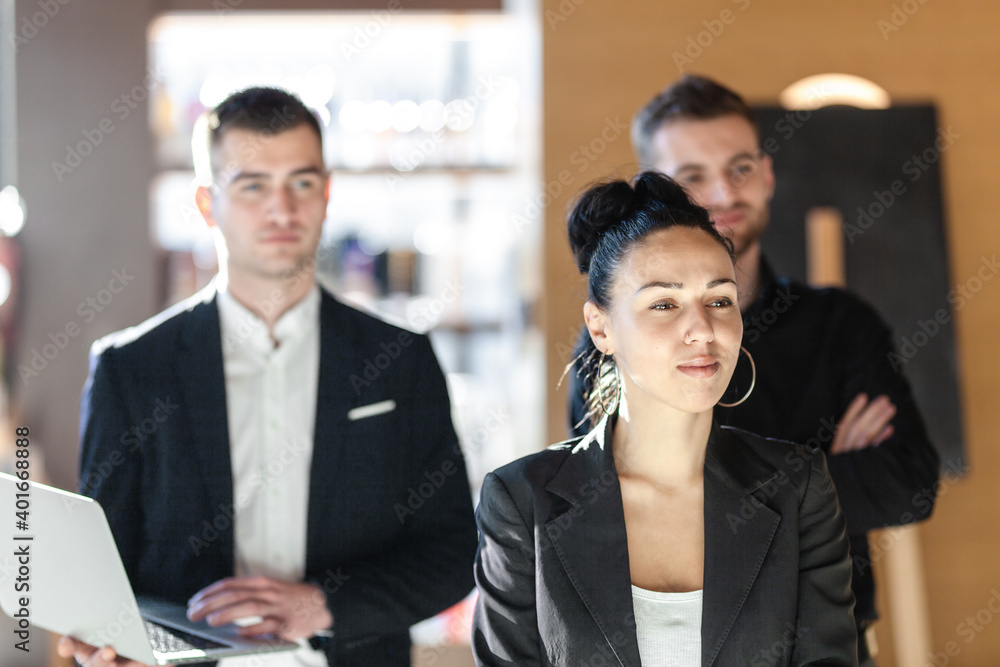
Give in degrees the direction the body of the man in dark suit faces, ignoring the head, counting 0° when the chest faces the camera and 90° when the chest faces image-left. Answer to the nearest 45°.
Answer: approximately 0°

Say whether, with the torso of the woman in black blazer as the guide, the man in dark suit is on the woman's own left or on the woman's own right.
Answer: on the woman's own right

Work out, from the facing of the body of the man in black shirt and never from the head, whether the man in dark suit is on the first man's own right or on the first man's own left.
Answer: on the first man's own right

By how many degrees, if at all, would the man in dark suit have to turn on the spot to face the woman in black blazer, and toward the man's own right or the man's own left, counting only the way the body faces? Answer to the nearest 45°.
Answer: approximately 45° to the man's own left

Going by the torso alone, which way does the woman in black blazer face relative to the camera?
toward the camera

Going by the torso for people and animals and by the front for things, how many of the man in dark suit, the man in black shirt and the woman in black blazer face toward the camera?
3

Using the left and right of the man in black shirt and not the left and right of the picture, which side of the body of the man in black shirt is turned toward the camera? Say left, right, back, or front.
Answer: front

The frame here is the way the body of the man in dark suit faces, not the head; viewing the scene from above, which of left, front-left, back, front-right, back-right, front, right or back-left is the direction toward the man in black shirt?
left

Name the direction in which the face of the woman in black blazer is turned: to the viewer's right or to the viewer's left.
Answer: to the viewer's right

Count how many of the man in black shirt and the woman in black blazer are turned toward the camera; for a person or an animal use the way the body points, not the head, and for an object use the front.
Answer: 2
